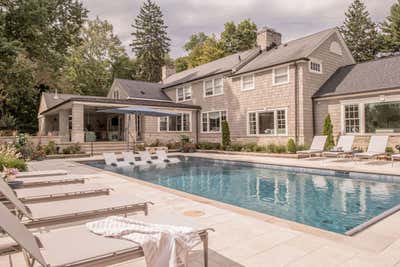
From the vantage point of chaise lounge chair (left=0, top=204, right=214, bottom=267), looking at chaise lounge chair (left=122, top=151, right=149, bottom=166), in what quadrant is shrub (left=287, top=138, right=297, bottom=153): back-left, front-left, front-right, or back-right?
front-right

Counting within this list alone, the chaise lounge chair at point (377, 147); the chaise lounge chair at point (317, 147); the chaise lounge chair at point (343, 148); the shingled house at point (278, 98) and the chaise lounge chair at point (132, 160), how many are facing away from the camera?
0

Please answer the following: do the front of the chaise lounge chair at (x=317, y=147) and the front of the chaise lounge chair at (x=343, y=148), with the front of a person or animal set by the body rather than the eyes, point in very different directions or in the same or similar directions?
same or similar directions

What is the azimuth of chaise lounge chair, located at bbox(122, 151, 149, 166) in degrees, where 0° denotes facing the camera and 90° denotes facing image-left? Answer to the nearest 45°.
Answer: approximately 315°

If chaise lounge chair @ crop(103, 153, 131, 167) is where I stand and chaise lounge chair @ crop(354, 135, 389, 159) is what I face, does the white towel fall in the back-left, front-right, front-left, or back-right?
front-right

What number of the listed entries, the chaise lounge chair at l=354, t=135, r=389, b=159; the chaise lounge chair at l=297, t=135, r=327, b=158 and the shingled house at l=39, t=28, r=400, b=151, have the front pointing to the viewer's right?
0

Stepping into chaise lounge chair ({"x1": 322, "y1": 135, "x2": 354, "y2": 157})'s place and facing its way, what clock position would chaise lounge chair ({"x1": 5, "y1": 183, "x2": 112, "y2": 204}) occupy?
chaise lounge chair ({"x1": 5, "y1": 183, "x2": 112, "y2": 204}) is roughly at 11 o'clock from chaise lounge chair ({"x1": 322, "y1": 135, "x2": 354, "y2": 157}).

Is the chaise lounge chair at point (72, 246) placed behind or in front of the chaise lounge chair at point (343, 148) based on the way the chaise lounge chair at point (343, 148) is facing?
in front

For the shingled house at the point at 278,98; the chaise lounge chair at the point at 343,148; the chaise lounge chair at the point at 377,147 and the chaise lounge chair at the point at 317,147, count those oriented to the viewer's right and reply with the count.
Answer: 0

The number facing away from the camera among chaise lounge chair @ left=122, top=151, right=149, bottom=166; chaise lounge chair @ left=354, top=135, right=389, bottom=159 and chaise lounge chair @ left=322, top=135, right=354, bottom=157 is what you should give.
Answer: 0

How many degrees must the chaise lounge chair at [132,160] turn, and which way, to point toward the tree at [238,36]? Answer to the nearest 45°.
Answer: approximately 90° to its left

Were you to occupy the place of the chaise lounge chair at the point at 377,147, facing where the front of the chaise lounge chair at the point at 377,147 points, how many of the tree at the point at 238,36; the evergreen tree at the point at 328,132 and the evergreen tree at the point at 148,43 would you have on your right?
3

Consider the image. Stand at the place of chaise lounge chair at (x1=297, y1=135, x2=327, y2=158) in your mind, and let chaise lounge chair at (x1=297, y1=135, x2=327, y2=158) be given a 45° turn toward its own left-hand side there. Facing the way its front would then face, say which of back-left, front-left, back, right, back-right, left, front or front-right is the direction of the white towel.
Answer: front

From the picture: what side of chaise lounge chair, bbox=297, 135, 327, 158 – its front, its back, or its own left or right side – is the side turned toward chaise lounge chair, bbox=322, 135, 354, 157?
left

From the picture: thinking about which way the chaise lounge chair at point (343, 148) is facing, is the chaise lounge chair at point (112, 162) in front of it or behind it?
in front
